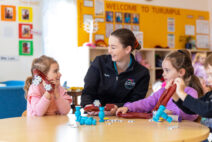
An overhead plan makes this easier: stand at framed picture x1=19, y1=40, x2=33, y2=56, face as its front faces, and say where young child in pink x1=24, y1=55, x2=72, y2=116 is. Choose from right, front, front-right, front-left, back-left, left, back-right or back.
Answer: front

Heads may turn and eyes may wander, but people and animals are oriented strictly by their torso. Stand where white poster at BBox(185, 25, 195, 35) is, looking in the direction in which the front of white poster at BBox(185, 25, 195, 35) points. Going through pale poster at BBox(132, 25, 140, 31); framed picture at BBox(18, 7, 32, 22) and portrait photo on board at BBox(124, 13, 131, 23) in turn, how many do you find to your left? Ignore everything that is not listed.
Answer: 0

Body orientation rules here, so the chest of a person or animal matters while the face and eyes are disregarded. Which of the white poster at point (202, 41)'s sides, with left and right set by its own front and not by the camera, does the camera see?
front

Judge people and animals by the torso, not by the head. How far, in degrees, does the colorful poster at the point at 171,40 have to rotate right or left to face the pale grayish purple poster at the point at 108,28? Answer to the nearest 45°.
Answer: approximately 45° to its right

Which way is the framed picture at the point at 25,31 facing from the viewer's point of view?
toward the camera

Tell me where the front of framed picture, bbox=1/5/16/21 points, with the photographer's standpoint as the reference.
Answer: facing the viewer

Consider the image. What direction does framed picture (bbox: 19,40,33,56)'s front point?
toward the camera

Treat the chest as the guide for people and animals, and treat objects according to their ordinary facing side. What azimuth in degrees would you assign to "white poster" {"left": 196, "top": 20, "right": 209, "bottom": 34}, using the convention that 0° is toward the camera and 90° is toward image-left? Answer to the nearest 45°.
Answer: approximately 0°

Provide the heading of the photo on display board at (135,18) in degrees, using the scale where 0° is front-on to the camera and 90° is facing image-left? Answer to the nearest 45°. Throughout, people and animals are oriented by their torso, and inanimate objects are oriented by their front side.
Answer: approximately 0°

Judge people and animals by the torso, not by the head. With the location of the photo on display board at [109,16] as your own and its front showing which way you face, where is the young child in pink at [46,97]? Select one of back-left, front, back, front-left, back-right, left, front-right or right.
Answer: front

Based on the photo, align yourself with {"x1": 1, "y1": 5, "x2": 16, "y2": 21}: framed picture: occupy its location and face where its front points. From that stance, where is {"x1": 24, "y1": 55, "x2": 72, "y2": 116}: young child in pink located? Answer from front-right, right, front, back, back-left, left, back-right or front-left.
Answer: front

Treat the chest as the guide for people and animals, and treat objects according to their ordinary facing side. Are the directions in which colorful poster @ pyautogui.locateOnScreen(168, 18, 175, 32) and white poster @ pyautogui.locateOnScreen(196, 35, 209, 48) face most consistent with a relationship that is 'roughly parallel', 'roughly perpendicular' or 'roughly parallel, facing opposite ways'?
roughly parallel

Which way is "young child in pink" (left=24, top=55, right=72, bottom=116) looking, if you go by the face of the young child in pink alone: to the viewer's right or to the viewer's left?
to the viewer's right

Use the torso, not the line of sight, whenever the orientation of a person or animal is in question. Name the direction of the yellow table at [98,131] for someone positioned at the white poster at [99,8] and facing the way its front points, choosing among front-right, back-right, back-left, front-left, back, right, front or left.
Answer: front
